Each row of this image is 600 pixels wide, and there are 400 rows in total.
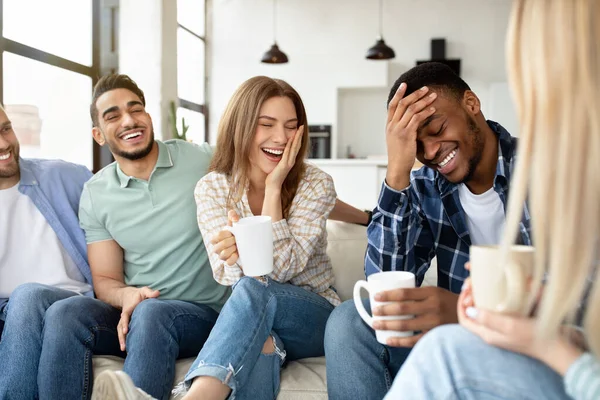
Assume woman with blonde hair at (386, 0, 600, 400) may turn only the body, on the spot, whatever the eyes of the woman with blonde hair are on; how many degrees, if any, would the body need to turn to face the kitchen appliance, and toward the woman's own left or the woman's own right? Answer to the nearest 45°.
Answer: approximately 45° to the woman's own right

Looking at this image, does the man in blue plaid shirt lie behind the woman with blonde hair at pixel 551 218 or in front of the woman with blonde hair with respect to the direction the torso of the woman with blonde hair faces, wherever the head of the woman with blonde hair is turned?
in front

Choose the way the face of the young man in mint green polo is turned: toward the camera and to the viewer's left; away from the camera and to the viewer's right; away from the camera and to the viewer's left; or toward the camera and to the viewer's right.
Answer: toward the camera and to the viewer's right

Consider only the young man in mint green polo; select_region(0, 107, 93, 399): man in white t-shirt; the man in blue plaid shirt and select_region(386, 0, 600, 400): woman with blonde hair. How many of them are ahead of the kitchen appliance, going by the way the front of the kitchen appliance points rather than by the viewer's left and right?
4

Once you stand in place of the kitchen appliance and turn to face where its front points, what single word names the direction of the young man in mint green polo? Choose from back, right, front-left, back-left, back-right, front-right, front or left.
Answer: front

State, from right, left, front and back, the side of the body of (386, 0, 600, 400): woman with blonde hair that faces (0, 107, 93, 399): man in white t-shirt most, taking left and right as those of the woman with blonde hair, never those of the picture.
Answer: front

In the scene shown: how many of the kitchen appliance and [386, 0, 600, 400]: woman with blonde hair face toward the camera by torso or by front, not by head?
1

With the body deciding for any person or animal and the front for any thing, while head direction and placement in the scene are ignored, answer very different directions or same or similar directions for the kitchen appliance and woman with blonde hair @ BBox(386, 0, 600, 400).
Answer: very different directions

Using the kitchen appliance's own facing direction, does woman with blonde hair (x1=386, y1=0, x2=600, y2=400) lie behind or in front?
in front

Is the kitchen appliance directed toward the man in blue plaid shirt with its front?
yes

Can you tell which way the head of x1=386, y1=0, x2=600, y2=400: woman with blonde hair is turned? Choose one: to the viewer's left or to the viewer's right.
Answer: to the viewer's left

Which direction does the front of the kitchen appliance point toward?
toward the camera

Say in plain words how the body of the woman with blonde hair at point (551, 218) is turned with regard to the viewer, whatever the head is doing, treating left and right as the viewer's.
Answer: facing away from the viewer and to the left of the viewer
